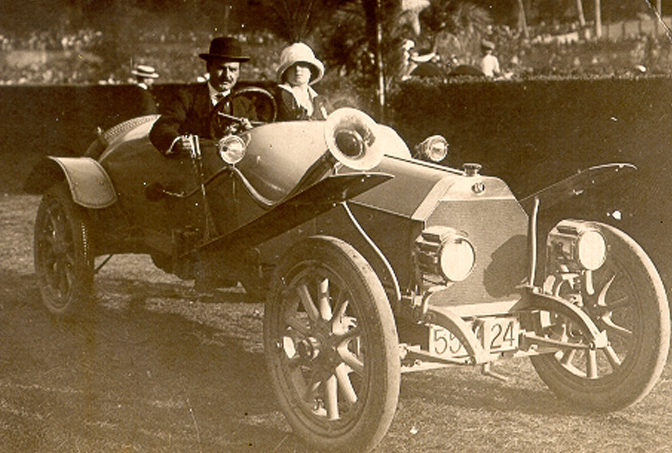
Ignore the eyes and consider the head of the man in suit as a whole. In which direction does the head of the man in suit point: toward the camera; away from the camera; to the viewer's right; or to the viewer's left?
toward the camera

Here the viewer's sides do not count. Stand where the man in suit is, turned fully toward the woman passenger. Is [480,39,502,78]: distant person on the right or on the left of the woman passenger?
left

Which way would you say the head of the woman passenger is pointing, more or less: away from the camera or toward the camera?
toward the camera

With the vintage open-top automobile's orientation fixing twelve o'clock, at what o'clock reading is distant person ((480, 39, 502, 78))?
The distant person is roughly at 8 o'clock from the vintage open-top automobile.

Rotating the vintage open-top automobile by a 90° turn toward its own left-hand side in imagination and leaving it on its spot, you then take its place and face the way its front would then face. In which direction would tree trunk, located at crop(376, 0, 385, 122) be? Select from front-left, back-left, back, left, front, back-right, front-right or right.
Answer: front-left

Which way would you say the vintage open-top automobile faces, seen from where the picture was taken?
facing the viewer and to the right of the viewer

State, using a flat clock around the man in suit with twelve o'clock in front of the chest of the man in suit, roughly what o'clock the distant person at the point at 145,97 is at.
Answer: The distant person is roughly at 7 o'clock from the man in suit.
